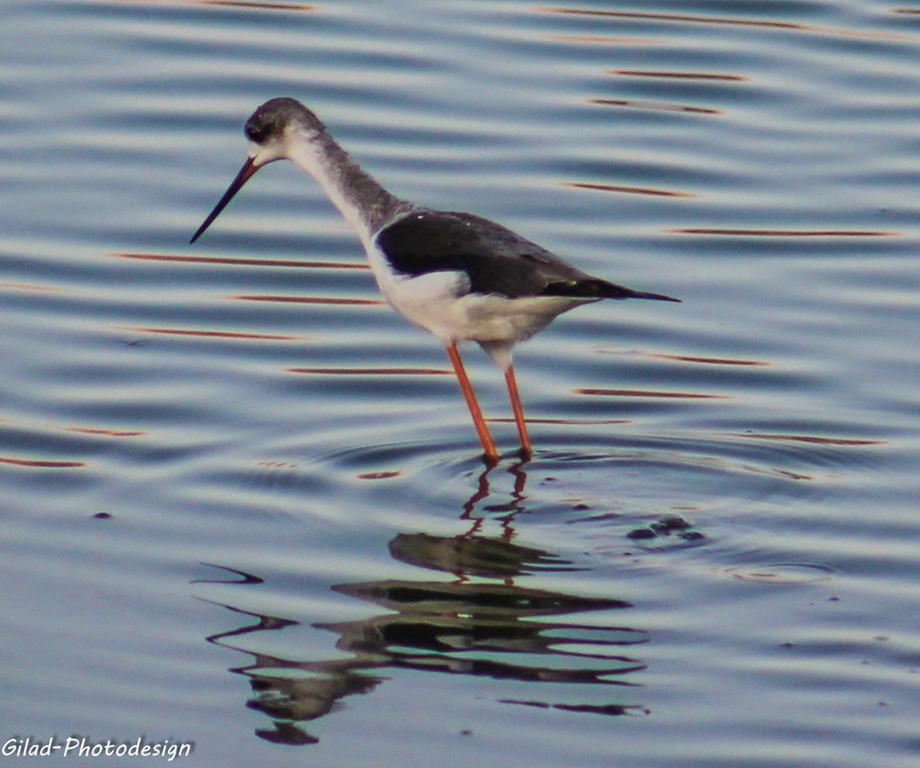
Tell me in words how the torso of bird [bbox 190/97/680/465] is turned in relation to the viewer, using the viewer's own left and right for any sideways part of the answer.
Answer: facing to the left of the viewer
